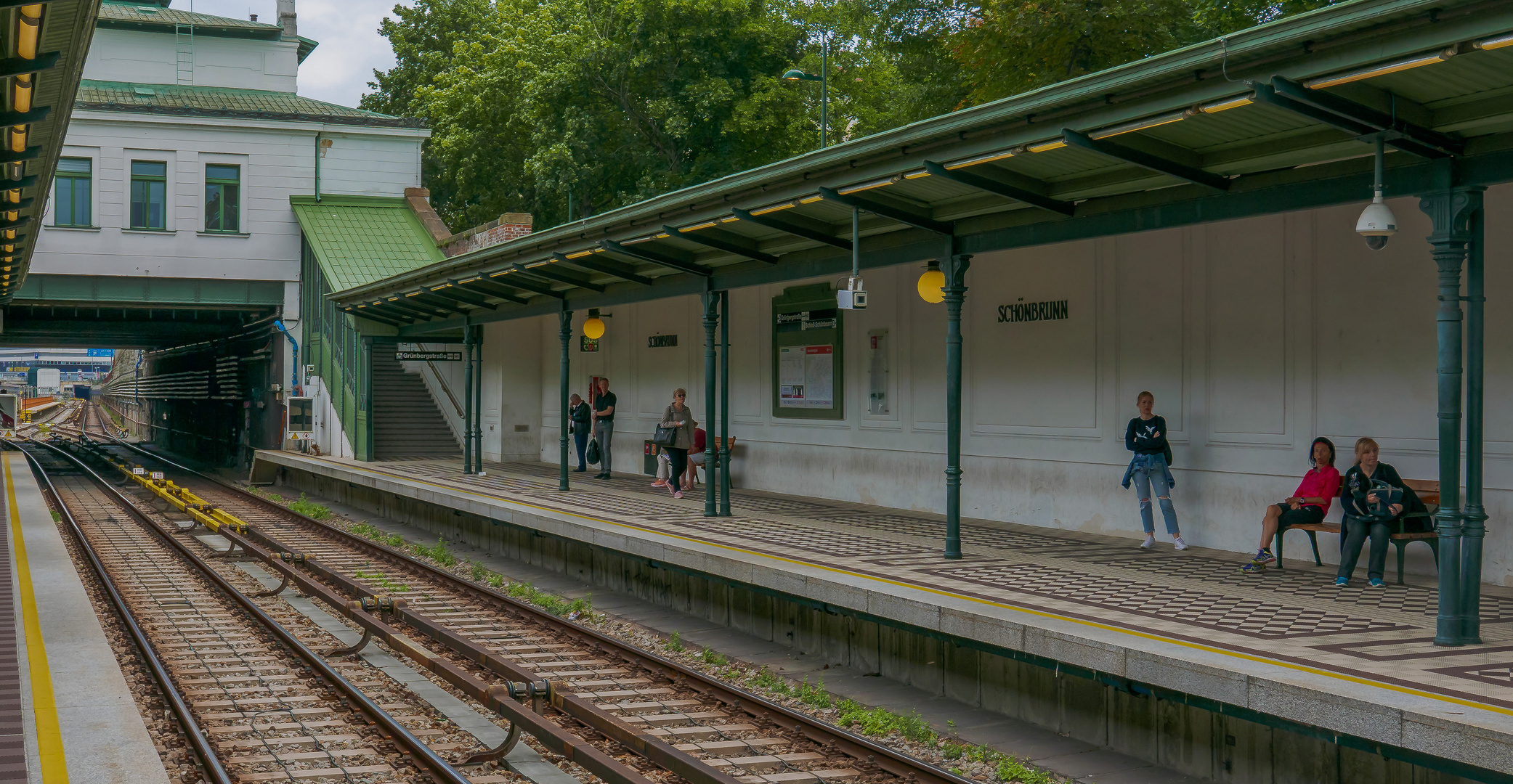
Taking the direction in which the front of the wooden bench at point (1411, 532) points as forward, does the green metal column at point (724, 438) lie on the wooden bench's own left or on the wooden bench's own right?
on the wooden bench's own right

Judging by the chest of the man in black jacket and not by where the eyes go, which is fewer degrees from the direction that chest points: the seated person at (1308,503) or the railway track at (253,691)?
the railway track

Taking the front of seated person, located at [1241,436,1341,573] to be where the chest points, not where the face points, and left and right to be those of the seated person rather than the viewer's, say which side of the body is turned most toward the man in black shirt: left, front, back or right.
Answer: right

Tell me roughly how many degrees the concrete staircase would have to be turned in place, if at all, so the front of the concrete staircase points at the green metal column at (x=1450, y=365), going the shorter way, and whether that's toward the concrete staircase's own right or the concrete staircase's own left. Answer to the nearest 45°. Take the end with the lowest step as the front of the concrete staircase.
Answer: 0° — it already faces it

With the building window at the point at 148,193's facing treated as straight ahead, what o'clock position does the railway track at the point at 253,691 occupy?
The railway track is roughly at 12 o'clock from the building window.

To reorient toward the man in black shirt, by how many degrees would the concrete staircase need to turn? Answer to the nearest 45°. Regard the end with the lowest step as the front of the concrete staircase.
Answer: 0° — it already faces them

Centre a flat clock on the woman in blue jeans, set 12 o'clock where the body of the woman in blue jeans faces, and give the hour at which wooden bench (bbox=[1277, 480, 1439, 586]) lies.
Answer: The wooden bench is roughly at 10 o'clock from the woman in blue jeans.

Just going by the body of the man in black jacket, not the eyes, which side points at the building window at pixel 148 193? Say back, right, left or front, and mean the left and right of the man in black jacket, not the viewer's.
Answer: right

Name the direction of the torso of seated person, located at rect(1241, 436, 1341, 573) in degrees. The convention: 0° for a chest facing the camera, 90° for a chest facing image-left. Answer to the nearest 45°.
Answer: approximately 45°

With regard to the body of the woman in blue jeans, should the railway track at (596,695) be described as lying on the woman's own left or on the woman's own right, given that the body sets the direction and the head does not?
on the woman's own right

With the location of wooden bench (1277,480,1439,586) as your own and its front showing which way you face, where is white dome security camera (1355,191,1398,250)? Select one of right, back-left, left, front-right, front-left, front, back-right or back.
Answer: front-left

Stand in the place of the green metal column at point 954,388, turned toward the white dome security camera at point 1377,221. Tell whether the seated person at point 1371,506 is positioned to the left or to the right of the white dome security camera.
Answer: left

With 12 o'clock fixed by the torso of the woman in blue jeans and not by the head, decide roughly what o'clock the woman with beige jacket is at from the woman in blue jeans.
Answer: The woman with beige jacket is roughly at 4 o'clock from the woman in blue jeans.

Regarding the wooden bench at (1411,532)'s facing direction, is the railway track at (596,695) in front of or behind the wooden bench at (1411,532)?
in front
